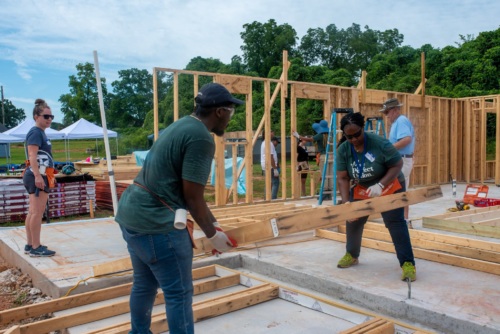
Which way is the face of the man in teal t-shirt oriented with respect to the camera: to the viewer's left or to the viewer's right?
to the viewer's right

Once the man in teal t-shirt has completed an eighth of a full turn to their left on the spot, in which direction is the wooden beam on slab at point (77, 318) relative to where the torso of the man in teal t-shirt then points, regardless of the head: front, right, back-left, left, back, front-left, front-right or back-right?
front-left

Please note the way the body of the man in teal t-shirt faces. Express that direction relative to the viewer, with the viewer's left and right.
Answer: facing away from the viewer and to the right of the viewer

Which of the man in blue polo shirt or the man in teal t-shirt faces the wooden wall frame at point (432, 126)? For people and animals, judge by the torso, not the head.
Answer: the man in teal t-shirt

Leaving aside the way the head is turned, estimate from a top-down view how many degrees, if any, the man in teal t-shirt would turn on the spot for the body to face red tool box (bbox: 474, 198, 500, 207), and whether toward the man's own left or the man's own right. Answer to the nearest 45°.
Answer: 0° — they already face it

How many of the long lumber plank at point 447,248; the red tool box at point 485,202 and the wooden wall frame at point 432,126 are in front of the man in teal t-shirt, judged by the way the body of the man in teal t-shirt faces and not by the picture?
3

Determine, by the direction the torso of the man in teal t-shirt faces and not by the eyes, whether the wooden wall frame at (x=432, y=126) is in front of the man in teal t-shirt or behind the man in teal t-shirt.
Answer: in front

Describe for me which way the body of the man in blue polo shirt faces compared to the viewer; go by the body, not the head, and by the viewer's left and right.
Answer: facing to the left of the viewer

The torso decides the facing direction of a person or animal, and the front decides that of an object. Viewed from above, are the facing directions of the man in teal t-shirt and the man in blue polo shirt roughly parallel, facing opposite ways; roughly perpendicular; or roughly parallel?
roughly parallel, facing opposite ways
